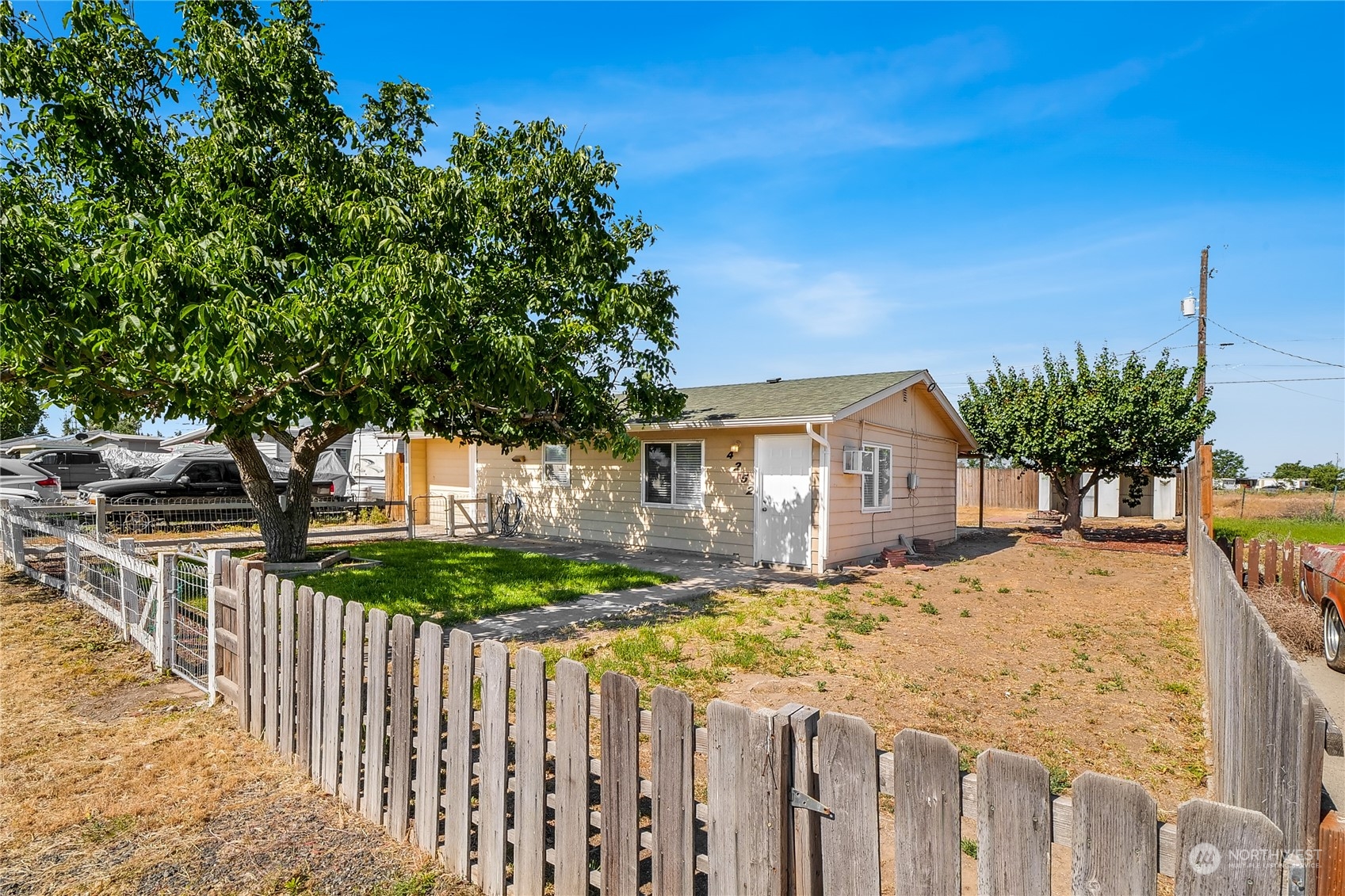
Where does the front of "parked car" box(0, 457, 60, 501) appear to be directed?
to the viewer's left

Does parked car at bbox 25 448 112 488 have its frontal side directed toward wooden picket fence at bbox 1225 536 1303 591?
no

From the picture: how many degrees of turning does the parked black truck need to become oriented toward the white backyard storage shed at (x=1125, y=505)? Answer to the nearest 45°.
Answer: approximately 180°

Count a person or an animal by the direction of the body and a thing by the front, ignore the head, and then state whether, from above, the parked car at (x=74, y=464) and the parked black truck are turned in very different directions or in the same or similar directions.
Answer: same or similar directions

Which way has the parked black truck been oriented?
to the viewer's left

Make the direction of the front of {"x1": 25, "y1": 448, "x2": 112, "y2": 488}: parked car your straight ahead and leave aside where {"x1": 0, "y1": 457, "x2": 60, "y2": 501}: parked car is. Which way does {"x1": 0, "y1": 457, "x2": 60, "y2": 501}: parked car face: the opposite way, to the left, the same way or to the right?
the same way

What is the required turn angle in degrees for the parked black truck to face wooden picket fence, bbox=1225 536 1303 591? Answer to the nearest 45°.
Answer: approximately 135° to its left

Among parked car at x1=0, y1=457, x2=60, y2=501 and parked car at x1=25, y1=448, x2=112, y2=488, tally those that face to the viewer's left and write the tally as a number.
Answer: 2

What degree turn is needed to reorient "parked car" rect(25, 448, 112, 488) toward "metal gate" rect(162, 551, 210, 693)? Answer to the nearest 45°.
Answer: approximately 90° to its left

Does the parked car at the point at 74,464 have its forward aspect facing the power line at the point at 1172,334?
no

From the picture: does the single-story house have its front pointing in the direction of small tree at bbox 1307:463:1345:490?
no

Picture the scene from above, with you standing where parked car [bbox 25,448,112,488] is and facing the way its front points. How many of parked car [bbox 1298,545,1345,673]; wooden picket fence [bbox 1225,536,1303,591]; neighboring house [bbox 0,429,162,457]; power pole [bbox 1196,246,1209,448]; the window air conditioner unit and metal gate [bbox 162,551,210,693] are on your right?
1

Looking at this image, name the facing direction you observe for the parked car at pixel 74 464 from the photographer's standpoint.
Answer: facing to the left of the viewer

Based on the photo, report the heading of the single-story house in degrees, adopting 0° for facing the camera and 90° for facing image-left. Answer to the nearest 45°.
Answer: approximately 45°

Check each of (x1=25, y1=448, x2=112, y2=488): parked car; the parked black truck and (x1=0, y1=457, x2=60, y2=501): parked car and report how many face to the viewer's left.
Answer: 3
